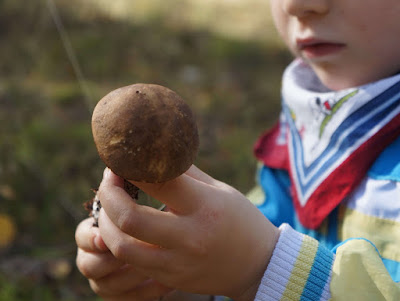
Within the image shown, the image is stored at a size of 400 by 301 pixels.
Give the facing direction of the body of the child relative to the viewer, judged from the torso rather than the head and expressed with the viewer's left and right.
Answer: facing the viewer and to the left of the viewer
